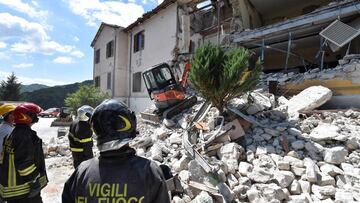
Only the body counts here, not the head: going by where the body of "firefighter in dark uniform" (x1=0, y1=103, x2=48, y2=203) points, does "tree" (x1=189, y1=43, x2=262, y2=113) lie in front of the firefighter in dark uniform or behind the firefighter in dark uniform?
in front

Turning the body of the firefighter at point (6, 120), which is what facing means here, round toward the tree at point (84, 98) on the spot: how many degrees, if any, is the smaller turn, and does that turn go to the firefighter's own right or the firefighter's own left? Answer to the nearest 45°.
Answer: approximately 90° to the firefighter's own left

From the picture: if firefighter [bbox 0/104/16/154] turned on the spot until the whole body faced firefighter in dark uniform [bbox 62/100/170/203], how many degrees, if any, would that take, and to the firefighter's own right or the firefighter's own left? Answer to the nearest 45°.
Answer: approximately 90° to the firefighter's own right

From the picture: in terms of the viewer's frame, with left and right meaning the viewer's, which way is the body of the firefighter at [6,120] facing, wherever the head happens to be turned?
facing to the right of the viewer

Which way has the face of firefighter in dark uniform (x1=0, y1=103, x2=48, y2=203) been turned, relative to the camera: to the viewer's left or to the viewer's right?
to the viewer's right

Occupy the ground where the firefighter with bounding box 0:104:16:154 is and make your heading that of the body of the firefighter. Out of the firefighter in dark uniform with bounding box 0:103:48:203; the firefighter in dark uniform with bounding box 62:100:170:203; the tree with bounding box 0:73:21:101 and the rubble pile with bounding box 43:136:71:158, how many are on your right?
2

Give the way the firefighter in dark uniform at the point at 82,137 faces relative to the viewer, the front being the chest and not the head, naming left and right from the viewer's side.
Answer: facing away from the viewer and to the right of the viewer

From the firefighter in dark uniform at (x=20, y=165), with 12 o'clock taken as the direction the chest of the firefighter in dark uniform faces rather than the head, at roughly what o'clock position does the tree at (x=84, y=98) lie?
The tree is roughly at 11 o'clock from the firefighter in dark uniform.

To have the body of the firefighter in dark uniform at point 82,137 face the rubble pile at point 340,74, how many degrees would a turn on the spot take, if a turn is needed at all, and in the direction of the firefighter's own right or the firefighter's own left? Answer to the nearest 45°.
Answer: approximately 45° to the firefighter's own right

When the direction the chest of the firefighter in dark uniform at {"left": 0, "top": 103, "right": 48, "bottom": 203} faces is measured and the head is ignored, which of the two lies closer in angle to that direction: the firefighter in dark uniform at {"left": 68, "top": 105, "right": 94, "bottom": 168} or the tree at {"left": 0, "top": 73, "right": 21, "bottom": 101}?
the firefighter in dark uniform
